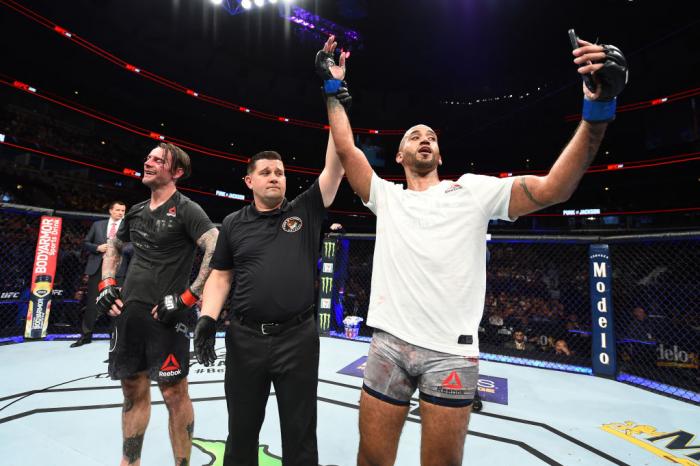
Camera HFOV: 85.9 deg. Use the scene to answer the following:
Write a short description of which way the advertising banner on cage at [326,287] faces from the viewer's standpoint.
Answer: facing the viewer

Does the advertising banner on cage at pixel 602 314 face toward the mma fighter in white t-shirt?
yes

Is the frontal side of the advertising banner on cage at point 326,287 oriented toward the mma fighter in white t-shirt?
yes

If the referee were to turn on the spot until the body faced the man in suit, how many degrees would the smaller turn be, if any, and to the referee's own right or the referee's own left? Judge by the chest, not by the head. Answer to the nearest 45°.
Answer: approximately 135° to the referee's own right

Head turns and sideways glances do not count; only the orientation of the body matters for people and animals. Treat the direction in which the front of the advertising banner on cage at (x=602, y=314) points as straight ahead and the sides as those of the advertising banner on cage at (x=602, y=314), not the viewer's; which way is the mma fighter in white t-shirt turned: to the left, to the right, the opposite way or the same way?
the same way

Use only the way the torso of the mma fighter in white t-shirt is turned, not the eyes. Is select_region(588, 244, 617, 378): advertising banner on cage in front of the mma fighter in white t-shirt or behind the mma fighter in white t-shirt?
behind

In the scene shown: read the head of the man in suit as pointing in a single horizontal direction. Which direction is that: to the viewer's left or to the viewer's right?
to the viewer's right

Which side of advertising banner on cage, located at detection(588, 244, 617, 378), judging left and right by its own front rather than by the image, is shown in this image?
front

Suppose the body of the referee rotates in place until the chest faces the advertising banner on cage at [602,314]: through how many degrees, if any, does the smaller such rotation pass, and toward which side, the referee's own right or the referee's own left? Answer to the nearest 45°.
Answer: approximately 135° to the referee's own left

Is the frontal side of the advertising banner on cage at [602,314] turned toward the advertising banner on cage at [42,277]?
no

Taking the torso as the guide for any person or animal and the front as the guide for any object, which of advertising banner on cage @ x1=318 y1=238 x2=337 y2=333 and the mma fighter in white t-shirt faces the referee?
the advertising banner on cage

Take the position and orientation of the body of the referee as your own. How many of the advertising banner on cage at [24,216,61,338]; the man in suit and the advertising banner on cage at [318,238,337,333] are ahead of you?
0

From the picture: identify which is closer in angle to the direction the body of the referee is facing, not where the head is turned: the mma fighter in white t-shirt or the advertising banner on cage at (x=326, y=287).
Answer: the mma fighter in white t-shirt

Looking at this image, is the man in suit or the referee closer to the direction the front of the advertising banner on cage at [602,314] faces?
the referee

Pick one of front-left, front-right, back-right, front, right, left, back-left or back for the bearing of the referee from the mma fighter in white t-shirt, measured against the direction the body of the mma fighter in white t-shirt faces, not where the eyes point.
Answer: right

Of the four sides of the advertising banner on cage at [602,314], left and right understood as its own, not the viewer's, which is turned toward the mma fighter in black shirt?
front
